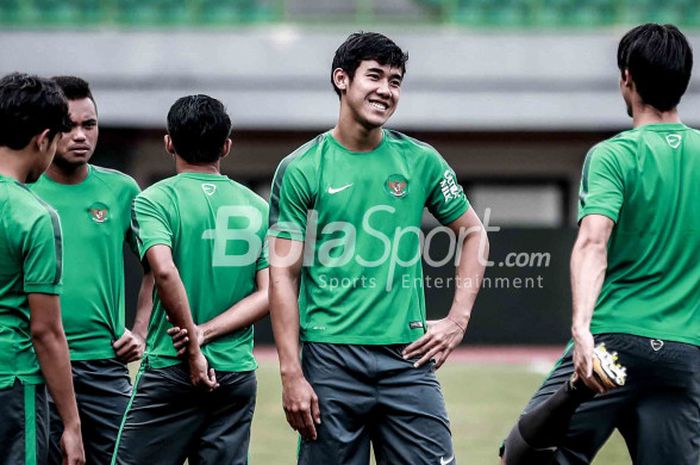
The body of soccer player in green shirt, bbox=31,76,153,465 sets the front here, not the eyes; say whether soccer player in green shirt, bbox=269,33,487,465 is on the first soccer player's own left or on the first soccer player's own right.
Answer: on the first soccer player's own left

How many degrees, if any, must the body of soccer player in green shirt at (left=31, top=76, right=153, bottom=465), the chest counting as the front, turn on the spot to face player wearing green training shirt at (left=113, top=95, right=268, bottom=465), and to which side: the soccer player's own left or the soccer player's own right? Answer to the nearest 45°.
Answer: approximately 45° to the soccer player's own left

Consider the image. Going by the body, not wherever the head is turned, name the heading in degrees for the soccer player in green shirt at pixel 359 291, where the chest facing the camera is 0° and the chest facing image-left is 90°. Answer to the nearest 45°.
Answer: approximately 0°

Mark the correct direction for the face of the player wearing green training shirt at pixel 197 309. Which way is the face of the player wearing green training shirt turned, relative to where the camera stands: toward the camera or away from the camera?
away from the camera

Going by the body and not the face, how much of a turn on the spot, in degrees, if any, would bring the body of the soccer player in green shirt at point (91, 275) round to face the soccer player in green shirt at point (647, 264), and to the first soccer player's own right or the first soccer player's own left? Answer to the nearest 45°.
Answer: approximately 45° to the first soccer player's own left

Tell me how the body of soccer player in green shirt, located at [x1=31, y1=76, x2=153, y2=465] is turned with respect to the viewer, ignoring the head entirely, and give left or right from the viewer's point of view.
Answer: facing the viewer

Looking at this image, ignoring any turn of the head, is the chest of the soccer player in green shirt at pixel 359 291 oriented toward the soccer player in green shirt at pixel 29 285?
no

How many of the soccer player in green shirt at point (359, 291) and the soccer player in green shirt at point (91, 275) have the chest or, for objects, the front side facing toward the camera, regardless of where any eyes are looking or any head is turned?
2

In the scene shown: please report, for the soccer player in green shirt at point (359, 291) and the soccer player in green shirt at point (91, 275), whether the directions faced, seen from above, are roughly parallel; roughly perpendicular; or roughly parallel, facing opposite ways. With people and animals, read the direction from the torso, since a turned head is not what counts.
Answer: roughly parallel

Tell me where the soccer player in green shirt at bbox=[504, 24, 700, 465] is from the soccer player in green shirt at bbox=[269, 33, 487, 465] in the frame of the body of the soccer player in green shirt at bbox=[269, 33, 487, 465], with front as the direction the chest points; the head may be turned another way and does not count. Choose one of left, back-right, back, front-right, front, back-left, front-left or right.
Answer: left

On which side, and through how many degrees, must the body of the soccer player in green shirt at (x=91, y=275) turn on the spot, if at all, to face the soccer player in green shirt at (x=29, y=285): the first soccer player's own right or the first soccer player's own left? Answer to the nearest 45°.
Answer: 0° — they already face them

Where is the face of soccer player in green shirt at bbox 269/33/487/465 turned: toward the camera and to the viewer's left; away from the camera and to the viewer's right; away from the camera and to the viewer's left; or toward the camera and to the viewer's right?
toward the camera and to the viewer's right

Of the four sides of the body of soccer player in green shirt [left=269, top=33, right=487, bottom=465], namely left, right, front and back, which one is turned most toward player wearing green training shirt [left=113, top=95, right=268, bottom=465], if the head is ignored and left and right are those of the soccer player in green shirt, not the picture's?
right
